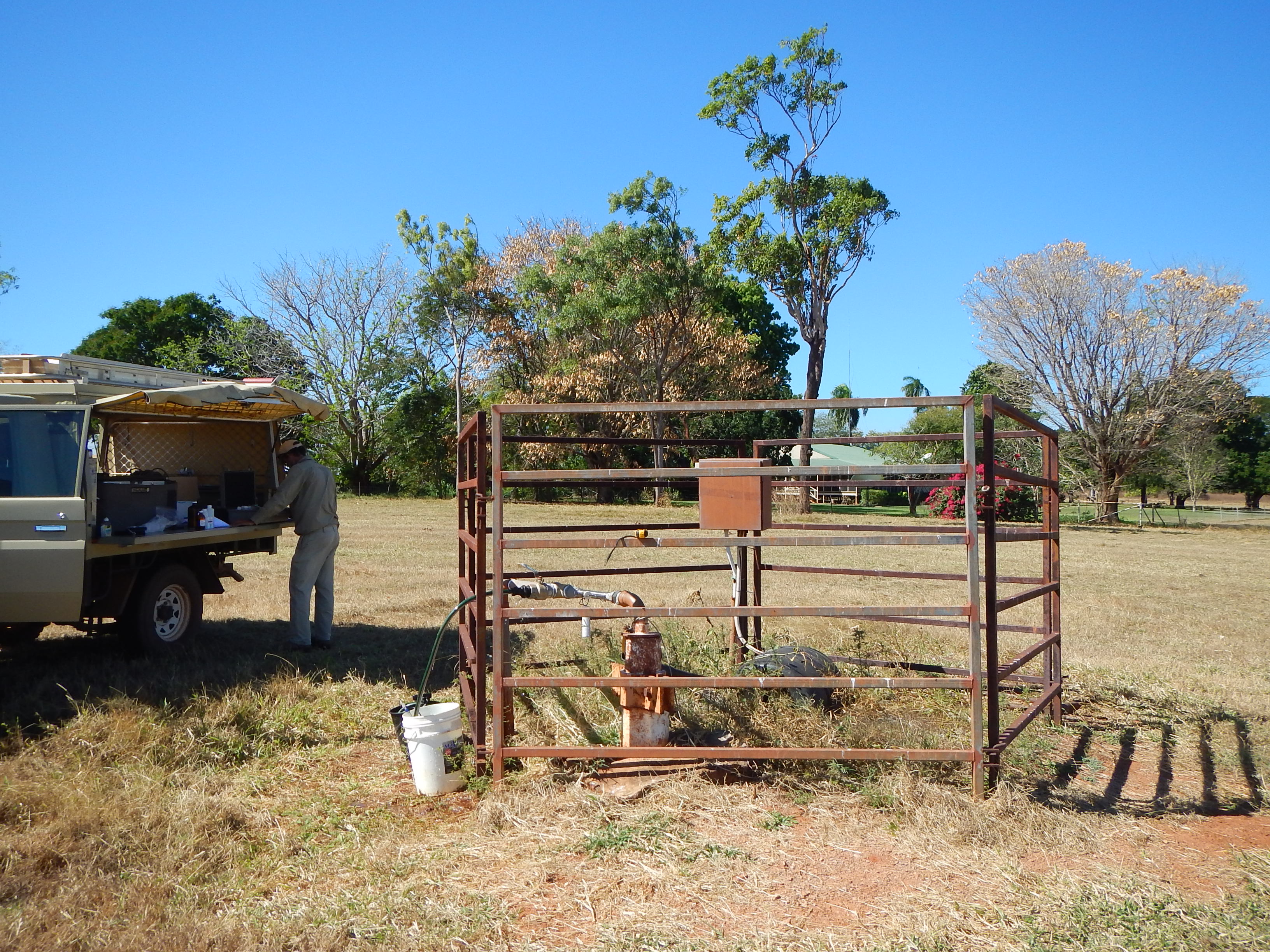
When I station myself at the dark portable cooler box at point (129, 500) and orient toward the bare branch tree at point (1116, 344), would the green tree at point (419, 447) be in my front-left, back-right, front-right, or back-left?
front-left

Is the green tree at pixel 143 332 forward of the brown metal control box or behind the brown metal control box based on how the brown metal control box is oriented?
behind

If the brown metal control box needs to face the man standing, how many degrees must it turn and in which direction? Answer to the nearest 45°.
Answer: approximately 135° to its right

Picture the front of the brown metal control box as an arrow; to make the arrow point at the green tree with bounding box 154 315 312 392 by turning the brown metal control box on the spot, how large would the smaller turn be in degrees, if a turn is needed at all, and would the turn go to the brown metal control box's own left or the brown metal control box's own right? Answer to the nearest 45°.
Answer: approximately 135° to the brown metal control box's own right

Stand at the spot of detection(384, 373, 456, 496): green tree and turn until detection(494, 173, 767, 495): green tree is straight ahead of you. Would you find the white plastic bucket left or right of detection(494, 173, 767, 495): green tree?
right

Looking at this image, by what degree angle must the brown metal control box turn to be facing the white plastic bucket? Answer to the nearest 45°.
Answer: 0° — it already faces it

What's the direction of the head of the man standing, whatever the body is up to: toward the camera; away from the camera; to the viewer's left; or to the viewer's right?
to the viewer's left

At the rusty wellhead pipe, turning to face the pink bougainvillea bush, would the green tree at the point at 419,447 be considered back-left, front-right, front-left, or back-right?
front-left

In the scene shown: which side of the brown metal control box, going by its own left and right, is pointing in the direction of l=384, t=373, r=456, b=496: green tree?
back

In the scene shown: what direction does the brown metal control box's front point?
toward the camera
